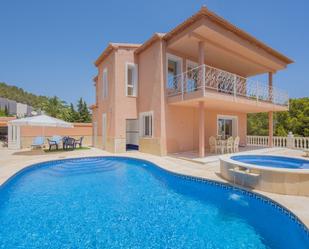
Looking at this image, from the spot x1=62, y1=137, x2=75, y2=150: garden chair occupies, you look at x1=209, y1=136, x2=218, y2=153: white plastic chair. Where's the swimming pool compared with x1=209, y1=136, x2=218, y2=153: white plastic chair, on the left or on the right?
right

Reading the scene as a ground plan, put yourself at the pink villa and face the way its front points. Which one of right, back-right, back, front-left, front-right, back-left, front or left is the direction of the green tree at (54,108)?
back

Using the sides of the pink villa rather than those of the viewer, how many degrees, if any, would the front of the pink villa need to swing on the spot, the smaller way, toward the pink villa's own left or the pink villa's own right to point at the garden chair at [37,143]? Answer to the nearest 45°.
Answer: approximately 135° to the pink villa's own right

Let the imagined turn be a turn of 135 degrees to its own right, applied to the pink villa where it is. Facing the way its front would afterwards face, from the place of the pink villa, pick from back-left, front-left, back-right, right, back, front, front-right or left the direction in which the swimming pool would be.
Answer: left

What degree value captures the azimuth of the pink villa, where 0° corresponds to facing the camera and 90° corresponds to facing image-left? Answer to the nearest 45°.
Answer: approximately 315°

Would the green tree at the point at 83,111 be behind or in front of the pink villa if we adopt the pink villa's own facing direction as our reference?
behind
